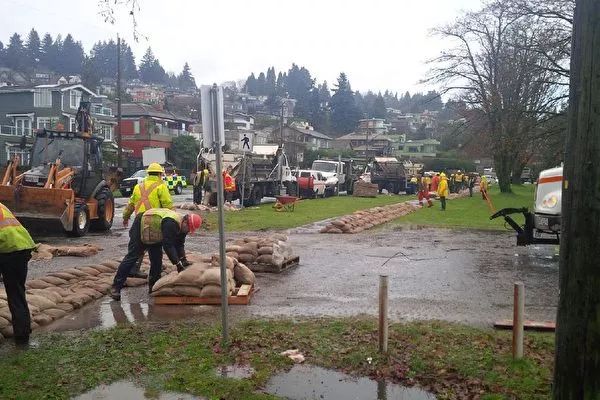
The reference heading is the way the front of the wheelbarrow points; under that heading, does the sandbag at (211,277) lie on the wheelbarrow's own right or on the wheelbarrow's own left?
on the wheelbarrow's own left

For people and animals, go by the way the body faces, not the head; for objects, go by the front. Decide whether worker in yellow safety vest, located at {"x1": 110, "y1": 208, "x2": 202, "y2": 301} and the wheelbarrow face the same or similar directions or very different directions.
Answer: very different directions

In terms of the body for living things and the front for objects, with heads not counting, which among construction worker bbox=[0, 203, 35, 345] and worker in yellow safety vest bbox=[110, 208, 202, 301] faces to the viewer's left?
the construction worker

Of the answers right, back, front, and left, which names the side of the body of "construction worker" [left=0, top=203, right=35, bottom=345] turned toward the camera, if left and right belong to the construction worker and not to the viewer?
left

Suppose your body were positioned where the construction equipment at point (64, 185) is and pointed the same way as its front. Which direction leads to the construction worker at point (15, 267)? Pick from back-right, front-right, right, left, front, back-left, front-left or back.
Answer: front-left

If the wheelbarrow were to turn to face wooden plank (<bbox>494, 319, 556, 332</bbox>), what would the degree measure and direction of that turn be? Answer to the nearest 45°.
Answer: approximately 90° to its left

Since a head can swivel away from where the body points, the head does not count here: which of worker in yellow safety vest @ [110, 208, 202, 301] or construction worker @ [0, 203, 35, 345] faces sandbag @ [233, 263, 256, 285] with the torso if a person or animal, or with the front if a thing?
the worker in yellow safety vest

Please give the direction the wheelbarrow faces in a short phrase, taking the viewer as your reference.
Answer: facing to the left of the viewer

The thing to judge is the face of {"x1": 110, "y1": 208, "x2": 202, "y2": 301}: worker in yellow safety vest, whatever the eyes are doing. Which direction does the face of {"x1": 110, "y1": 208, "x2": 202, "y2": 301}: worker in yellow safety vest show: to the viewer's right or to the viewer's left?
to the viewer's right

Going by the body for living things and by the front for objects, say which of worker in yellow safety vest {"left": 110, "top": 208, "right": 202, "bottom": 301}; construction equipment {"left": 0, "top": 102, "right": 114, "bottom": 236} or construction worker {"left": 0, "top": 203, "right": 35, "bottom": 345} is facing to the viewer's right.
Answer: the worker in yellow safety vest
